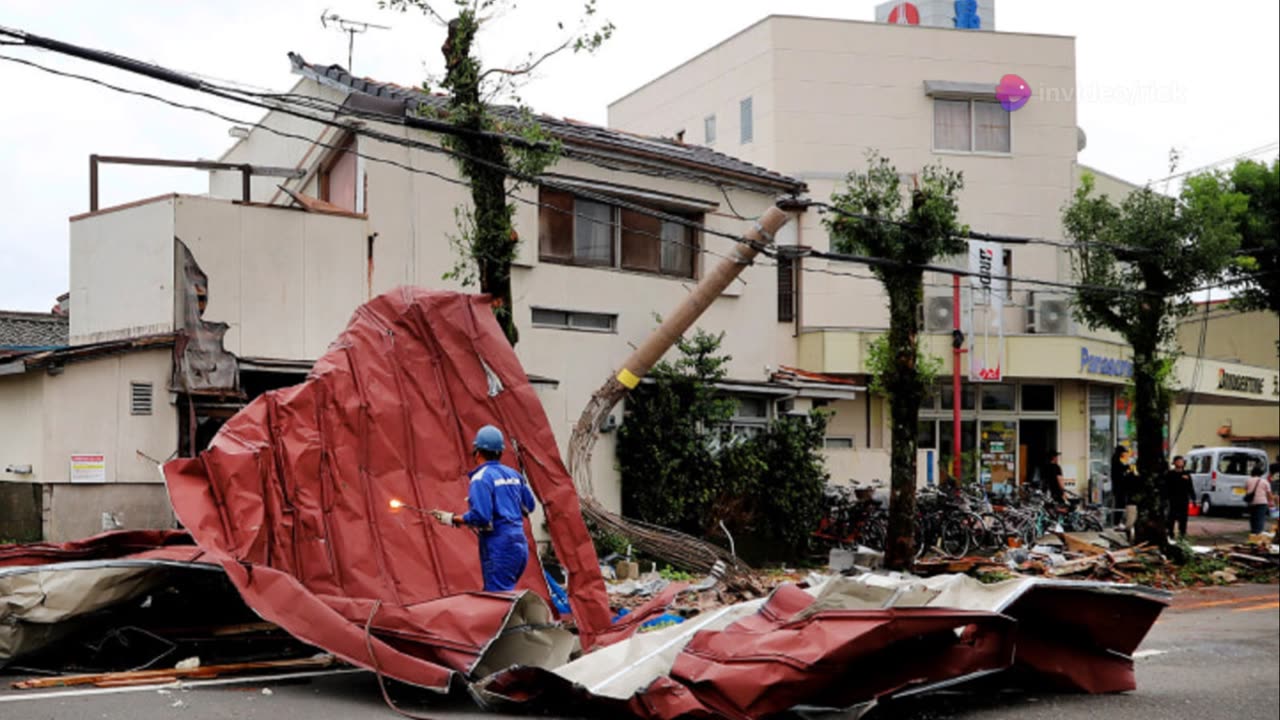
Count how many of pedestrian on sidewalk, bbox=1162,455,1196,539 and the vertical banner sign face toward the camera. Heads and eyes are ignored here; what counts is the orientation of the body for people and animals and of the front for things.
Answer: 2

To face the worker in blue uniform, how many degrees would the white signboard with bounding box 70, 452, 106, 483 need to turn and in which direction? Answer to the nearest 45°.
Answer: approximately 45° to its left

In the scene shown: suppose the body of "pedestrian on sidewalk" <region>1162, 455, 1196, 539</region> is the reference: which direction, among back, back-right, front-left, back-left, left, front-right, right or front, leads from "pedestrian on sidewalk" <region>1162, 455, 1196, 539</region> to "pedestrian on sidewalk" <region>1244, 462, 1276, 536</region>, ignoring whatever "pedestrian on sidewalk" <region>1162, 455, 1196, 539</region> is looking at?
back-left

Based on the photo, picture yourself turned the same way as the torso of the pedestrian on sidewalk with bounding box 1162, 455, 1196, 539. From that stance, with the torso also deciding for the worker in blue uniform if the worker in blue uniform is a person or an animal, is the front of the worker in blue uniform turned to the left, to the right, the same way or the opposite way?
to the right

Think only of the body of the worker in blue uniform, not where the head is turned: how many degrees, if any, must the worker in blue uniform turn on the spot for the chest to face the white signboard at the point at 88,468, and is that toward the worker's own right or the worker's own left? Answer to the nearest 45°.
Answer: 0° — they already face it

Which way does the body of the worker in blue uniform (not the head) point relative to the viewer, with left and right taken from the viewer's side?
facing away from the viewer and to the left of the viewer

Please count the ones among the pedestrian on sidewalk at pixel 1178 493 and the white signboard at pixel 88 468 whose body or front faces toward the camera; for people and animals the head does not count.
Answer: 2

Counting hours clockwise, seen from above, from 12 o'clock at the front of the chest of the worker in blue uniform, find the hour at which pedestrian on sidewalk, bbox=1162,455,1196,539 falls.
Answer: The pedestrian on sidewalk is roughly at 3 o'clock from the worker in blue uniform.

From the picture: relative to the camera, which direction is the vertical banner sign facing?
toward the camera

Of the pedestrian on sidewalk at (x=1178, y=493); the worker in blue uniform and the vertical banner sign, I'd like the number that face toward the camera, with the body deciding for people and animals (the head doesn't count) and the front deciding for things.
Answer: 2

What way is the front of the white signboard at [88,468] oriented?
toward the camera

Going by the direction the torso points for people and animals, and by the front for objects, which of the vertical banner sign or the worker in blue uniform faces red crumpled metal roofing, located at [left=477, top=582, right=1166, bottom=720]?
the vertical banner sign

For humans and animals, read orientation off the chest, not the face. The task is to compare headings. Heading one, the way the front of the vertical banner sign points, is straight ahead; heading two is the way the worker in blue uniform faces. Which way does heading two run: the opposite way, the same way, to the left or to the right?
to the right

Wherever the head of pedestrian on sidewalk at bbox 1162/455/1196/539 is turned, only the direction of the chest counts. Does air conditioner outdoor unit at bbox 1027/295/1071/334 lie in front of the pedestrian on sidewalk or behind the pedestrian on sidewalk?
behind

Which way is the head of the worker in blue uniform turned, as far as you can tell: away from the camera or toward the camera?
away from the camera
